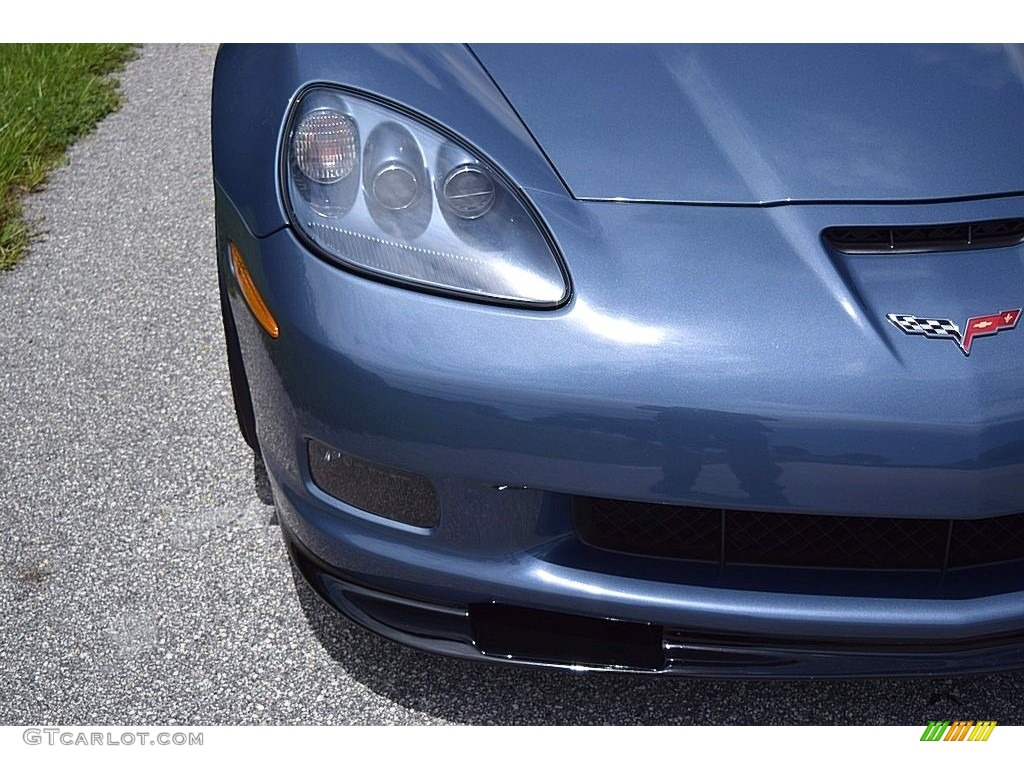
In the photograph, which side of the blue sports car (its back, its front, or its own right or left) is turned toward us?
front
